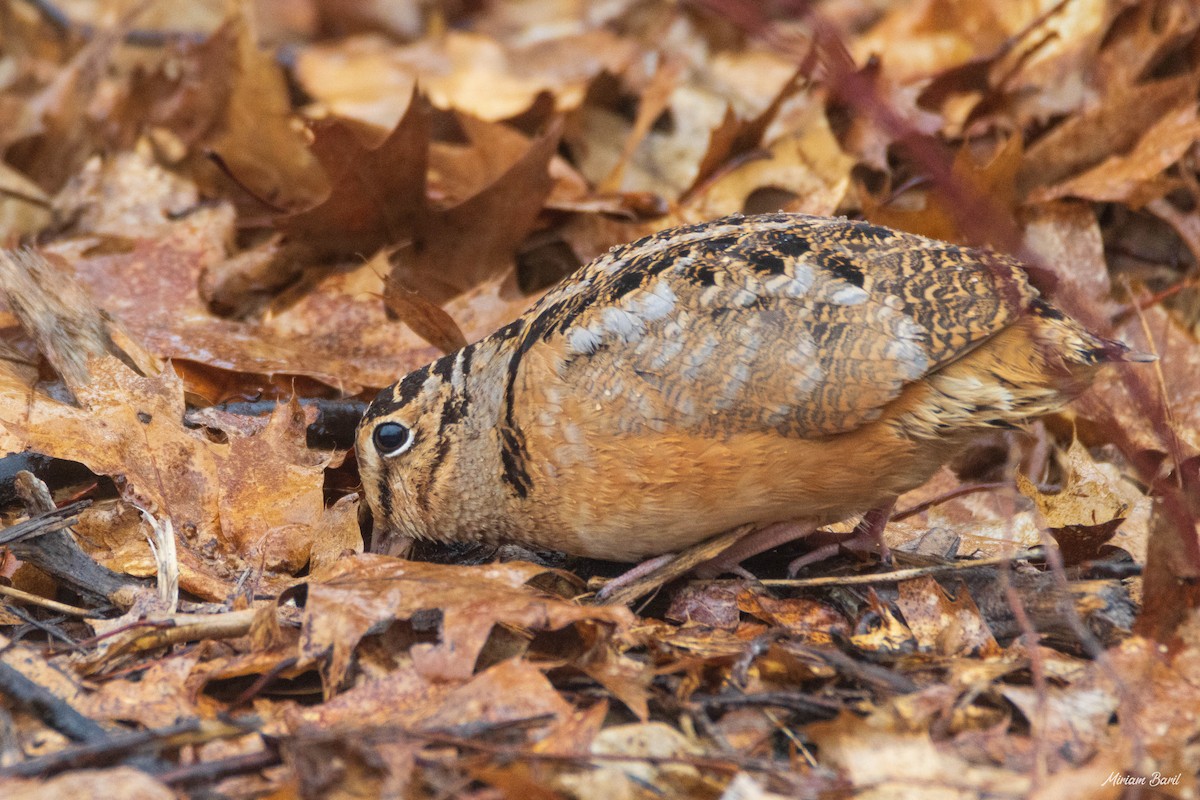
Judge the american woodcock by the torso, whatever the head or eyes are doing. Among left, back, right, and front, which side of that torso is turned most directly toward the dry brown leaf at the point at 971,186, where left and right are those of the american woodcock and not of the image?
right

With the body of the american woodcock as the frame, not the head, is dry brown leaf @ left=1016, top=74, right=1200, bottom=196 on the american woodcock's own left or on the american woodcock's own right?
on the american woodcock's own right

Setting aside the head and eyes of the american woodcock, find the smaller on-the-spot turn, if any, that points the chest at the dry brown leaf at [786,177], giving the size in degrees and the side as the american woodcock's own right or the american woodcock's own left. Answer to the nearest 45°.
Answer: approximately 90° to the american woodcock's own right

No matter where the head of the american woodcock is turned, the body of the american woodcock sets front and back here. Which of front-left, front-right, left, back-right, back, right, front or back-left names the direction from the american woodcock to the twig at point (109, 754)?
front-left

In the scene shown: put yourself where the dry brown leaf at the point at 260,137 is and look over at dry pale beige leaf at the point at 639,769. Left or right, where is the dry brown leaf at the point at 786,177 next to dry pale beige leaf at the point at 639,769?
left

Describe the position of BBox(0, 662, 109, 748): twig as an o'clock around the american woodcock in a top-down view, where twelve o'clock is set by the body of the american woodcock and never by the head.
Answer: The twig is roughly at 11 o'clock from the american woodcock.

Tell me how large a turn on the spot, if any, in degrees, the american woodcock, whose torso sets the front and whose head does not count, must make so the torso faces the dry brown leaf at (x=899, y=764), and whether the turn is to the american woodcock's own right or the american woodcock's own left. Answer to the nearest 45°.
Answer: approximately 90° to the american woodcock's own left

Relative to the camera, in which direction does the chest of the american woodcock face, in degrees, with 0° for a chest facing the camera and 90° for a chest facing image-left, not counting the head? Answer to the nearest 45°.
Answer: approximately 90°

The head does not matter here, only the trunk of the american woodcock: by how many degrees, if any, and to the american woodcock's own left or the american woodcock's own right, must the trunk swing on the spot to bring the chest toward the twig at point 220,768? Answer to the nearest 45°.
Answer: approximately 45° to the american woodcock's own left

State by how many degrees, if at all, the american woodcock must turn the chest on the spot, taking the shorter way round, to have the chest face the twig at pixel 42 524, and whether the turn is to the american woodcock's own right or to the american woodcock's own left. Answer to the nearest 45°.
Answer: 0° — it already faces it
